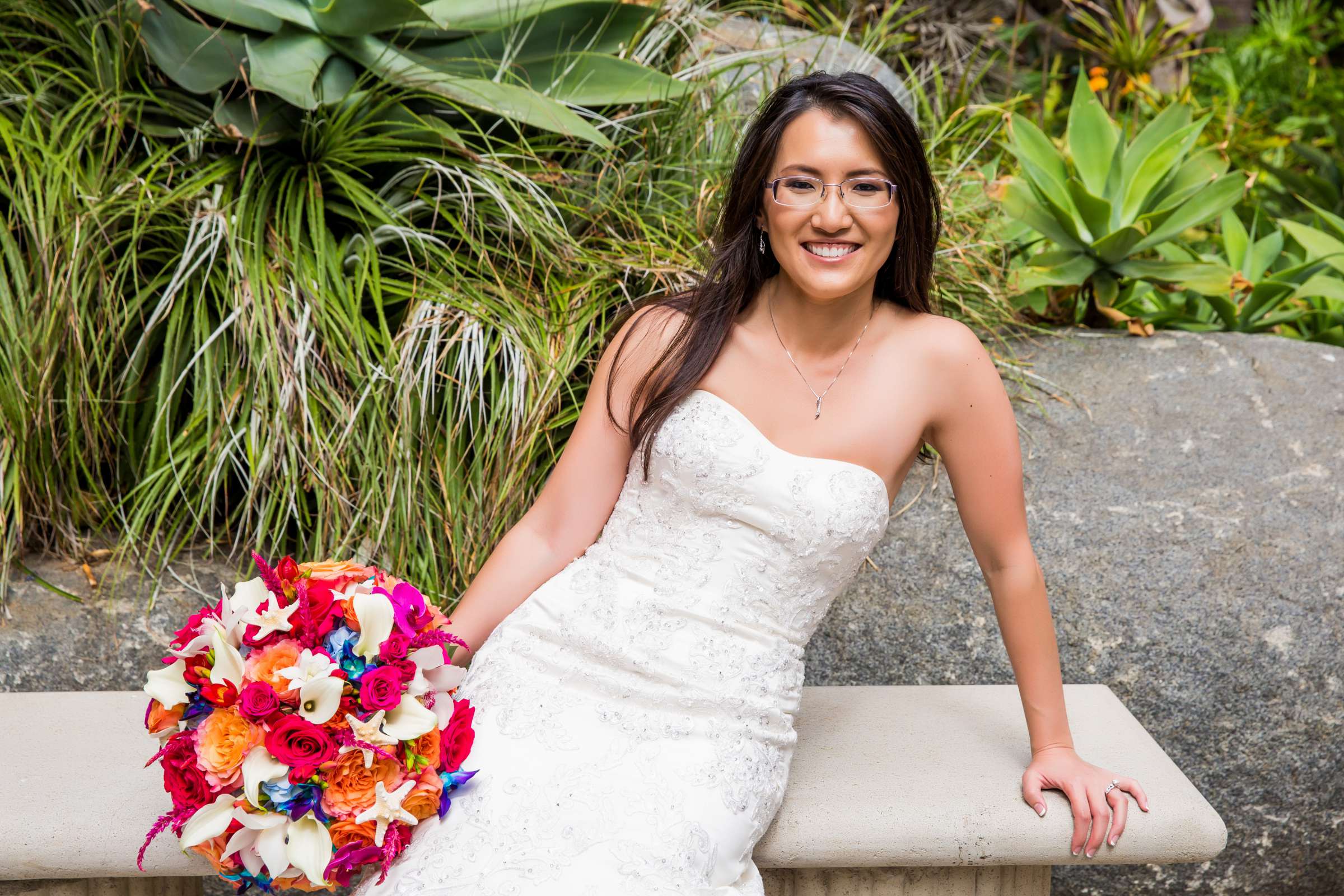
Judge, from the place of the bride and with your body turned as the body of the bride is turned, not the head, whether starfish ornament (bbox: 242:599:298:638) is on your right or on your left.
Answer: on your right

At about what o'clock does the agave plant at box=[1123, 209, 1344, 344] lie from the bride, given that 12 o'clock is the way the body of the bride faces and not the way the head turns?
The agave plant is roughly at 7 o'clock from the bride.

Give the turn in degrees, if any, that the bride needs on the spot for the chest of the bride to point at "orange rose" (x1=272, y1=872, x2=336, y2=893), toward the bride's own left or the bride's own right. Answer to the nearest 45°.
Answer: approximately 45° to the bride's own right

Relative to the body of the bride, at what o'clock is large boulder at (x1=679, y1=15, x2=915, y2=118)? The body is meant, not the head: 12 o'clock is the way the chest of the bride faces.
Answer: The large boulder is roughly at 6 o'clock from the bride.

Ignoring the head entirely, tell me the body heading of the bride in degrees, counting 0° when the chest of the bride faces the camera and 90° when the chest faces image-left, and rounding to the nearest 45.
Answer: approximately 0°

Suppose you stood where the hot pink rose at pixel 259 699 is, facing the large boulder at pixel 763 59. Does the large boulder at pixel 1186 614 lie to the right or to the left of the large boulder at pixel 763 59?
right
